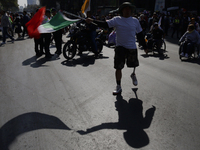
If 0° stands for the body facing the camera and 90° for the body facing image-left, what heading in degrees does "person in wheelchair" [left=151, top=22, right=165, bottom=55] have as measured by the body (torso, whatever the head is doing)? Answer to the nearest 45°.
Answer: approximately 315°

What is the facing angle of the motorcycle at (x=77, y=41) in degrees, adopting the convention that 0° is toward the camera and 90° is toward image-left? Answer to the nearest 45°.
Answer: approximately 45°

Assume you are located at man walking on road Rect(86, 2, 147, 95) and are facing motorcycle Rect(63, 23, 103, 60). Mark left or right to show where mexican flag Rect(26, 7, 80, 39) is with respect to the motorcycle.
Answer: left

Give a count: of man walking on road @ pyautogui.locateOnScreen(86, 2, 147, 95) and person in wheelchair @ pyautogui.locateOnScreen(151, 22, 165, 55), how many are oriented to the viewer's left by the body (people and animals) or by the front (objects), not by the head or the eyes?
0
